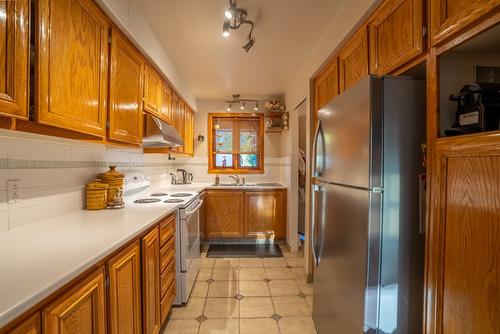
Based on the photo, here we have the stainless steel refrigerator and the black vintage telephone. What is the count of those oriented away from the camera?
0

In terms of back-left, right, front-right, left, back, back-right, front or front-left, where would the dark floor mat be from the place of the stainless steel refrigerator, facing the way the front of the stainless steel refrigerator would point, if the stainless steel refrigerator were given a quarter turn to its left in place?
back

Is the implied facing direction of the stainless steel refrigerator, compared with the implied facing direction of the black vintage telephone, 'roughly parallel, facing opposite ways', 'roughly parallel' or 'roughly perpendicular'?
roughly parallel

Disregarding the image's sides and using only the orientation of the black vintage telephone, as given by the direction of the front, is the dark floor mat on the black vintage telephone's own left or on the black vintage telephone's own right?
on the black vintage telephone's own right

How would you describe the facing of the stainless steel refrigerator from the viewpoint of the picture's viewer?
facing the viewer and to the left of the viewer

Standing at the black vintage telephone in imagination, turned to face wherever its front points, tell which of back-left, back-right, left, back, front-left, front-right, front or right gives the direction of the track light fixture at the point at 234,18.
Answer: front-right

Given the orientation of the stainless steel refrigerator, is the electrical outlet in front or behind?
in front

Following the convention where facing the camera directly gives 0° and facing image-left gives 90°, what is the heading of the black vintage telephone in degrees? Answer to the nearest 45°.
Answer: approximately 45°

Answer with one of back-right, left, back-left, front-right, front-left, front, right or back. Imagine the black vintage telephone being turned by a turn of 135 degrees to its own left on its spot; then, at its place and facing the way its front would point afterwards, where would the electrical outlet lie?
back-right
